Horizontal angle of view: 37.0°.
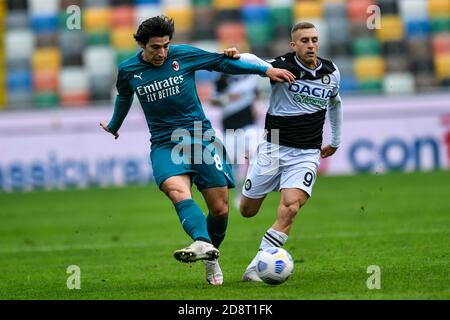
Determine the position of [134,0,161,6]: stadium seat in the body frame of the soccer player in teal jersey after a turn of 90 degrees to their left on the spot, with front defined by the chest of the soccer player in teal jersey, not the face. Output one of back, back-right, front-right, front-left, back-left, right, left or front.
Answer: left

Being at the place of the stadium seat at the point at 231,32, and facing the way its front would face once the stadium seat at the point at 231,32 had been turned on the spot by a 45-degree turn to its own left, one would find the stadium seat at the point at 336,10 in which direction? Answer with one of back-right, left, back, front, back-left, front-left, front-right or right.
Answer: front-left

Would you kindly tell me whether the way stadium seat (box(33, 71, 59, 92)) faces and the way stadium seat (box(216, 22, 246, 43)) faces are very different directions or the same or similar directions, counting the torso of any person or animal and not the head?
same or similar directions

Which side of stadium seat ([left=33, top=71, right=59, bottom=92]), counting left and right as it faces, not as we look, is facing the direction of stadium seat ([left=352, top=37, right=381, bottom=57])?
left

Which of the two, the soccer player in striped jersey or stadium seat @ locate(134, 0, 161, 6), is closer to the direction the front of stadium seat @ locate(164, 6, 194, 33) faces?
the soccer player in striped jersey

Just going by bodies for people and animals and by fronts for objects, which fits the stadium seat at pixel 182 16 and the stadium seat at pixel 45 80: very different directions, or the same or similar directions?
same or similar directions

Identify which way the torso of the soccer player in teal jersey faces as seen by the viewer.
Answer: toward the camera

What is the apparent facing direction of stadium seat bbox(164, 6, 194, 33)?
toward the camera

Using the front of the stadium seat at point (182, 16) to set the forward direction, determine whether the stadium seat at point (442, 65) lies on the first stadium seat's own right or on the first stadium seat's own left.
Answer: on the first stadium seat's own left

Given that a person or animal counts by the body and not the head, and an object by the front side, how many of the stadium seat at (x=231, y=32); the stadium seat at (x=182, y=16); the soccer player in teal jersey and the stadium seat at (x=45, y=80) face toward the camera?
4

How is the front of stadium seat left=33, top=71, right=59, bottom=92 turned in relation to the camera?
facing the viewer

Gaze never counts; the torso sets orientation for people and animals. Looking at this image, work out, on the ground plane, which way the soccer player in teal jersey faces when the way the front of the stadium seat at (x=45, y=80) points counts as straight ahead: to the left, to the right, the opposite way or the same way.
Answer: the same way

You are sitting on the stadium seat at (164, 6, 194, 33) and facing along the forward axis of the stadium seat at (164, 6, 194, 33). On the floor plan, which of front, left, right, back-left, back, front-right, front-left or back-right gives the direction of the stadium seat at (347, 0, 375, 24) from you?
left

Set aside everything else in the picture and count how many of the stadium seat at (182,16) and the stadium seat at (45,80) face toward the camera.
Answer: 2

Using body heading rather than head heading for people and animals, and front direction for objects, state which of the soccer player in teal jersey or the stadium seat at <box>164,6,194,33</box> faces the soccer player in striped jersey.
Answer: the stadium seat

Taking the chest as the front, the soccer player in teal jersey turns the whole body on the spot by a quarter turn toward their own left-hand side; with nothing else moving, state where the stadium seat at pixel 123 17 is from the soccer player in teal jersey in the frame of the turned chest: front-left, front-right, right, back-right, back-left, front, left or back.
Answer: left

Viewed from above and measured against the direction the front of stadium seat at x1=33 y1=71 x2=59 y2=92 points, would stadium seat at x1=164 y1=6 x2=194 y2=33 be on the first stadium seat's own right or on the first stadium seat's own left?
on the first stadium seat's own left

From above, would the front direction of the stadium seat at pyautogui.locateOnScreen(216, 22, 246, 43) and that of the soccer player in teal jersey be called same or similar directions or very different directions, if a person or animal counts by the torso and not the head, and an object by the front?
same or similar directions

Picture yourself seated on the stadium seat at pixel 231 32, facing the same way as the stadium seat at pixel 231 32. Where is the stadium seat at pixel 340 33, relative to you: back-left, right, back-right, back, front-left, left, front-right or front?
left
